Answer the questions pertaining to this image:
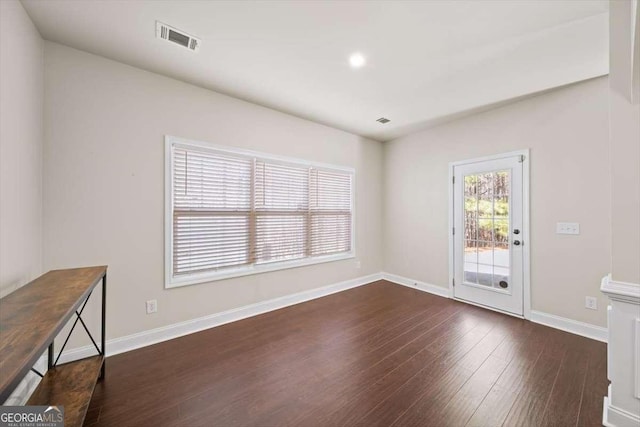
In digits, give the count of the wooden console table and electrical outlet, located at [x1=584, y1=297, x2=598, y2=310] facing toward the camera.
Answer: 1

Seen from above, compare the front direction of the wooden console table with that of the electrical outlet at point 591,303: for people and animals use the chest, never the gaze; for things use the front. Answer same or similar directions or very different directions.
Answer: very different directions

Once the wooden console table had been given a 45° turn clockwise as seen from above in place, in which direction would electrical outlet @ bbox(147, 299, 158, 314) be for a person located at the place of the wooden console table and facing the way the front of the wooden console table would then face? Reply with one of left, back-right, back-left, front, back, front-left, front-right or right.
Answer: left

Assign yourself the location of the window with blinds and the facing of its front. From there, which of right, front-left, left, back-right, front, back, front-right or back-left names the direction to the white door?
front-left

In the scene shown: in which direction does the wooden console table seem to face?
to the viewer's right

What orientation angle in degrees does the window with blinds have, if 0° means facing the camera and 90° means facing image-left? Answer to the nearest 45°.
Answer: approximately 315°

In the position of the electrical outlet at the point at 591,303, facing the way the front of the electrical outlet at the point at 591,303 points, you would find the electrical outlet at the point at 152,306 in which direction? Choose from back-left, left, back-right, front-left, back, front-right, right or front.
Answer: front-right

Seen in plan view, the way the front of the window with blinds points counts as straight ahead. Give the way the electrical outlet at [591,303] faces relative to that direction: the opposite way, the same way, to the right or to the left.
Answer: to the right

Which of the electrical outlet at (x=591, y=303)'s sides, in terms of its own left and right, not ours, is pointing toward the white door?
right

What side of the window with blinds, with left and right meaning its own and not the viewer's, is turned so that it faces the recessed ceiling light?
front
